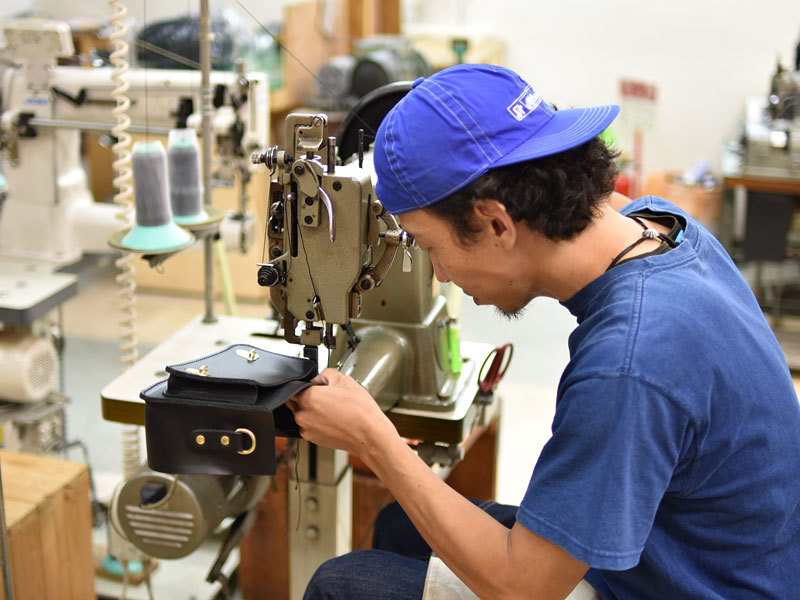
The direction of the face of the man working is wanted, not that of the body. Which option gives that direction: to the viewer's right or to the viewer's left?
to the viewer's left

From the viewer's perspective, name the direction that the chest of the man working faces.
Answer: to the viewer's left

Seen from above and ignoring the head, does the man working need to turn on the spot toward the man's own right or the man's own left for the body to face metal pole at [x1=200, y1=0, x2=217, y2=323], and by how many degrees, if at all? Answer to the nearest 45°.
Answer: approximately 45° to the man's own right

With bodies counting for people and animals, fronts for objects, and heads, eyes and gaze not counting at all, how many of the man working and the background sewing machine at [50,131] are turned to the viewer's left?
1

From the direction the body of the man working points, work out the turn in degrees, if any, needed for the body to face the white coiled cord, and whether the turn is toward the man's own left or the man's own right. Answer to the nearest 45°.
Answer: approximately 45° to the man's own right

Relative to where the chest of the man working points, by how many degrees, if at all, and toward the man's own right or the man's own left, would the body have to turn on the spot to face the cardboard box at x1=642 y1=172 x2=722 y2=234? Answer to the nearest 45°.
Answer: approximately 90° to the man's own right
